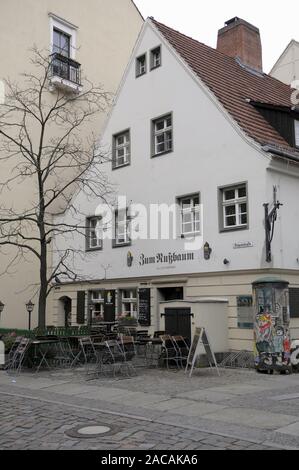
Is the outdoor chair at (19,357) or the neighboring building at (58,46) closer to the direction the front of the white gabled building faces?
the outdoor chair

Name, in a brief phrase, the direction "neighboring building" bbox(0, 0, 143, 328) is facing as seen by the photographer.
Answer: facing the viewer and to the right of the viewer

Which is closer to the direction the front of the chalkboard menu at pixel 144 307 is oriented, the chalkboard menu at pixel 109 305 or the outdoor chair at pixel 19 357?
the outdoor chair

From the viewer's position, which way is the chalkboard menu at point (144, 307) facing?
facing the viewer and to the left of the viewer

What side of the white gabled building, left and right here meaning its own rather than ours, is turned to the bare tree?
right

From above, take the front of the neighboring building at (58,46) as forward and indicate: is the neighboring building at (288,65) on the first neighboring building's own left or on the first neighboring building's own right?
on the first neighboring building's own left

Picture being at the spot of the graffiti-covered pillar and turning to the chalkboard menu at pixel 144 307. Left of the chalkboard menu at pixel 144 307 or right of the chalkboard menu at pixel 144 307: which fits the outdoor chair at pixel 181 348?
left

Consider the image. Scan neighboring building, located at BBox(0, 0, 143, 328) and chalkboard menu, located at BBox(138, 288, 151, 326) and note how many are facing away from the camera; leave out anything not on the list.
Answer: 0

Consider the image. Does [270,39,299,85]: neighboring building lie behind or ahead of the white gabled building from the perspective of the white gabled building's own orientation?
behind
